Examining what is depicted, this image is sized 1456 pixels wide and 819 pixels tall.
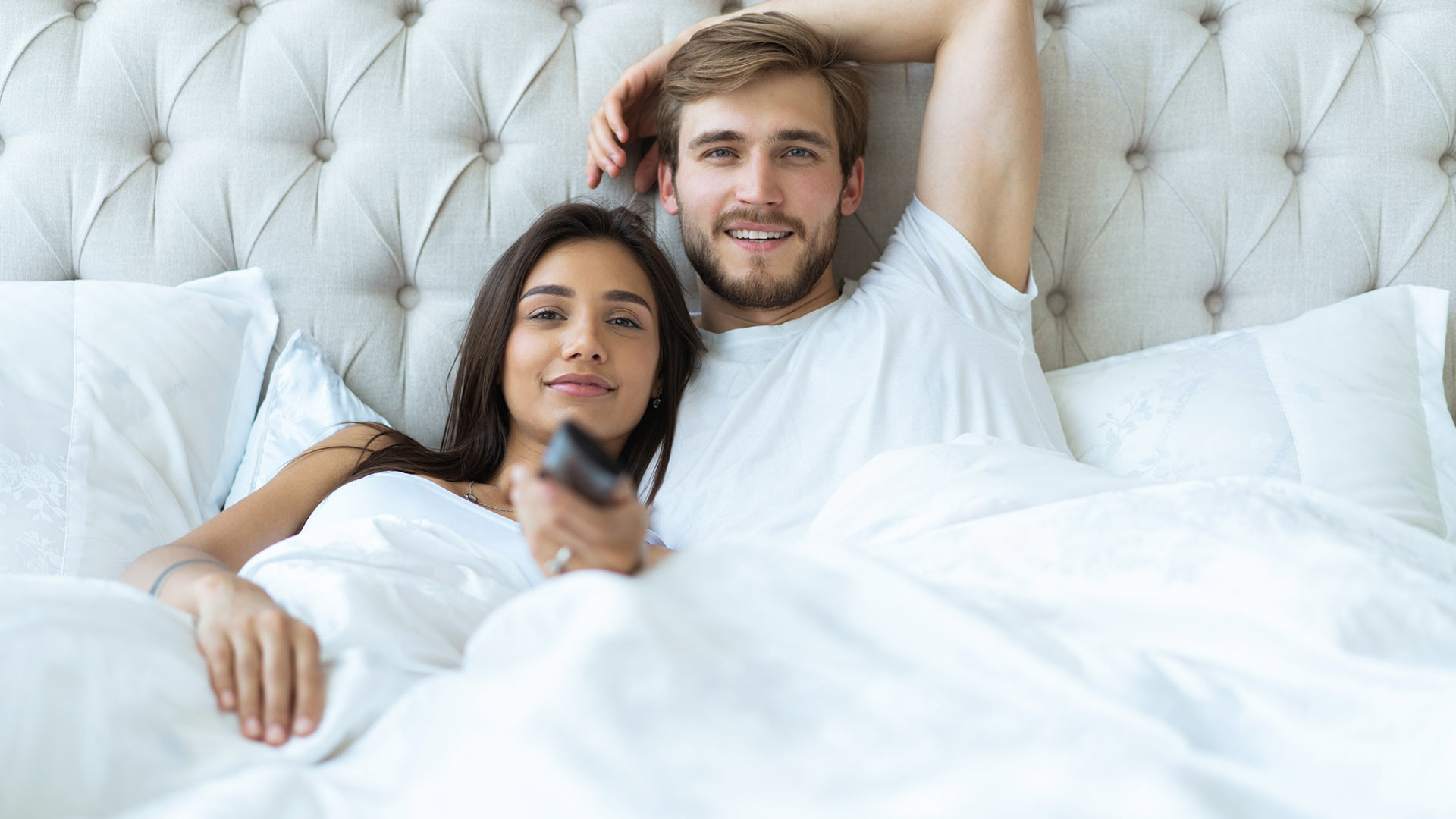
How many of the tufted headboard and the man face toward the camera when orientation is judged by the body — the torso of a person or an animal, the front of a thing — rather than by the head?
2

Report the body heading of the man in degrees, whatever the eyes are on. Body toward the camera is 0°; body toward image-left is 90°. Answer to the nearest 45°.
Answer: approximately 0°
